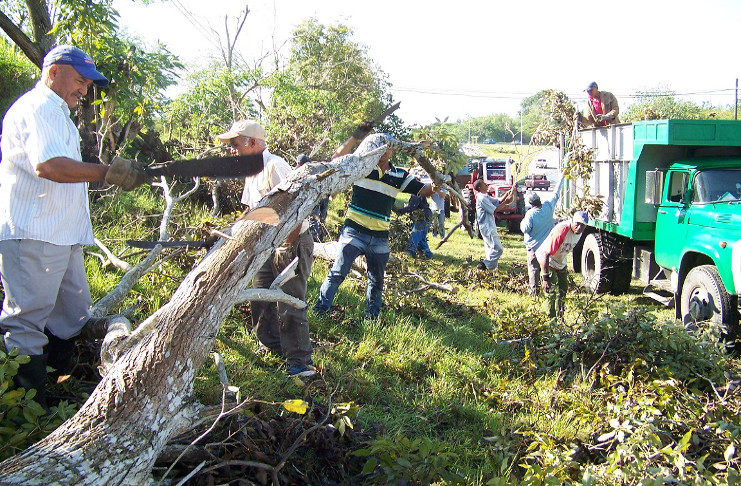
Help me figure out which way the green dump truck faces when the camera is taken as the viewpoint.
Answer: facing the viewer and to the right of the viewer

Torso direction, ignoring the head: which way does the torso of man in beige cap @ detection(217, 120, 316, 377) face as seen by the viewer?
to the viewer's left

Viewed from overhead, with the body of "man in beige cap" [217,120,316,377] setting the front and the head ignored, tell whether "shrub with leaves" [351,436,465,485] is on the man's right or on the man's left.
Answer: on the man's left

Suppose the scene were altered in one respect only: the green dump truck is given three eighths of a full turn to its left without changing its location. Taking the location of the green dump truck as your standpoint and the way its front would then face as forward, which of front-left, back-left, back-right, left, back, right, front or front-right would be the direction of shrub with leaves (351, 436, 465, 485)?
back

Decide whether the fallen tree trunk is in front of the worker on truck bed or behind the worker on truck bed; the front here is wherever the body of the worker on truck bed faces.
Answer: in front

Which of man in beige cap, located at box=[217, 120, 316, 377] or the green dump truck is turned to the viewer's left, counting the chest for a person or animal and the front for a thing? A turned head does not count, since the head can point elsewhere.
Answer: the man in beige cap

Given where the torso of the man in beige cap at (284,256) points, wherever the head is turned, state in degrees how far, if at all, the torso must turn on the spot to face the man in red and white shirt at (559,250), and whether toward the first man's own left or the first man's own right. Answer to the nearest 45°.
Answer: approximately 135° to the first man's own right

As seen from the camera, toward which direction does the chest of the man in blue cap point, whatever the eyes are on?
to the viewer's right
